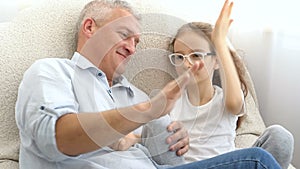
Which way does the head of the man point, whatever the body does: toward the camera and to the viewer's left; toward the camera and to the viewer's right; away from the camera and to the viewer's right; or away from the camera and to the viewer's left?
toward the camera and to the viewer's right

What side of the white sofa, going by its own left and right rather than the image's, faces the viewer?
front

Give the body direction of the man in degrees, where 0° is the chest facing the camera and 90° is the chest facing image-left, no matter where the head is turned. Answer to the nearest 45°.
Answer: approximately 315°
